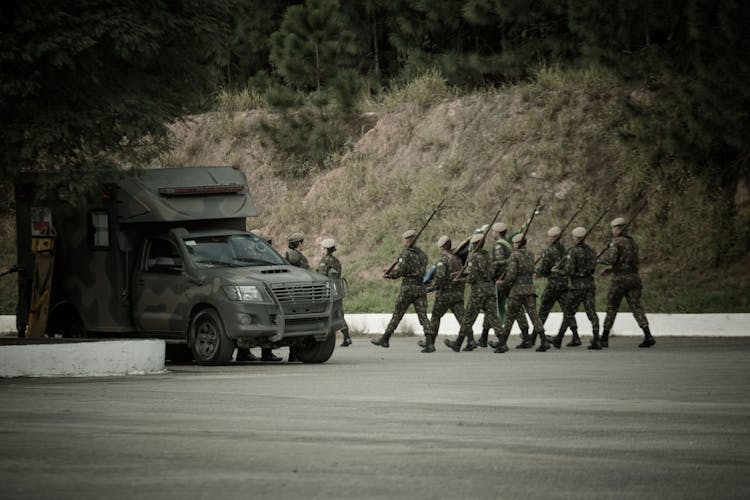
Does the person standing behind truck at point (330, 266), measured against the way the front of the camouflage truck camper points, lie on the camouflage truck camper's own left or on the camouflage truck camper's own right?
on the camouflage truck camper's own left

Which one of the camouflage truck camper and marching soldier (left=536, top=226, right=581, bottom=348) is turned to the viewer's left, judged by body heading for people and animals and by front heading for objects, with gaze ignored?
the marching soldier

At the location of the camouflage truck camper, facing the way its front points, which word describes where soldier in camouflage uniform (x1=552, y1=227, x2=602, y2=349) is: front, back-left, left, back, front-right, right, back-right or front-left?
front-left

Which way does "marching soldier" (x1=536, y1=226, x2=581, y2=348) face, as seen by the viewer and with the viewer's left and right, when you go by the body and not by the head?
facing to the left of the viewer

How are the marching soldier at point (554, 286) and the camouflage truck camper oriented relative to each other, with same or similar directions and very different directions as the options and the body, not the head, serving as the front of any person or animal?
very different directions

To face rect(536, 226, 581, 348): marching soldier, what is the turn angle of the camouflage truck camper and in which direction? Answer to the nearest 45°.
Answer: approximately 45° to its left

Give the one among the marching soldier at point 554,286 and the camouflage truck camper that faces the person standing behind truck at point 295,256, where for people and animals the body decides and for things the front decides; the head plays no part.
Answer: the marching soldier

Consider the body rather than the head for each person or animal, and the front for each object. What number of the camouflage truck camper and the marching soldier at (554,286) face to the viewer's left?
1

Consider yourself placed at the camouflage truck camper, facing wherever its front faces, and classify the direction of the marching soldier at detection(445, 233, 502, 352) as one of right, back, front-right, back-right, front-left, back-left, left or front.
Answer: front-left

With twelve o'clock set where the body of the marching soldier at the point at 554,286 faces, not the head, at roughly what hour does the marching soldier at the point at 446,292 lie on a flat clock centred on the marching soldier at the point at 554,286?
the marching soldier at the point at 446,292 is roughly at 11 o'clock from the marching soldier at the point at 554,286.

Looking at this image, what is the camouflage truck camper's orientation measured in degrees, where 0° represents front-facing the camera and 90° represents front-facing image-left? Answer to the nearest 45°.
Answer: approximately 315°
